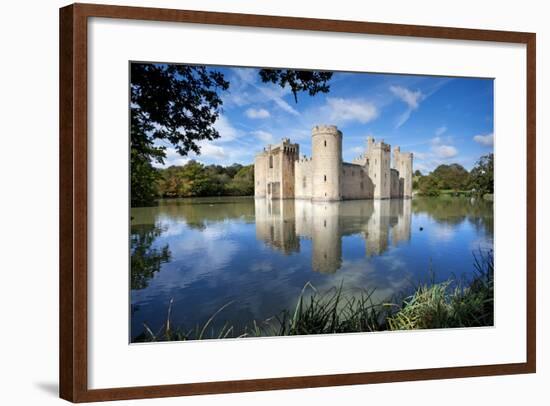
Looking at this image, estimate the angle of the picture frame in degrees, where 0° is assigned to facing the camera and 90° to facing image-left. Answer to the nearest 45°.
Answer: approximately 315°
